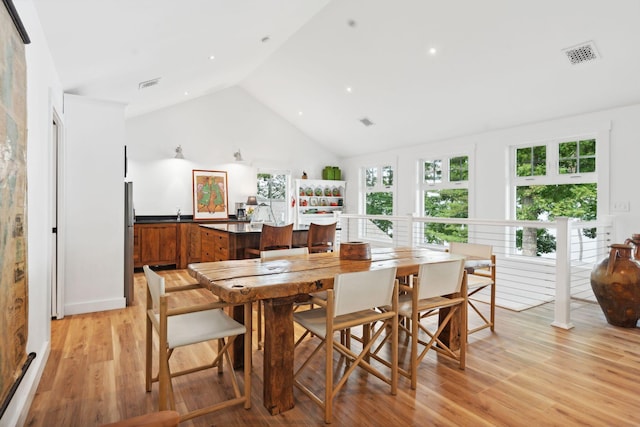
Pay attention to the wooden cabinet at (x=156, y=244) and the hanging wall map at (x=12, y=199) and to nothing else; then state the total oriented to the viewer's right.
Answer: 1

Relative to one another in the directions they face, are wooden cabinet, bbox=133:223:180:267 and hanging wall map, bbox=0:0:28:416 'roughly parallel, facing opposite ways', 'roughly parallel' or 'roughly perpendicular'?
roughly perpendicular

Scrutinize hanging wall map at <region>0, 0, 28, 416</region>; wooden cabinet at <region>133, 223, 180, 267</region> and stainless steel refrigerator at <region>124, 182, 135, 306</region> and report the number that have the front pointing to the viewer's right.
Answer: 2

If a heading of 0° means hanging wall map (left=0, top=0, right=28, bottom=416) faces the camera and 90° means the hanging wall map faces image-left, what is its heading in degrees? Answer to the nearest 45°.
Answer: approximately 270°

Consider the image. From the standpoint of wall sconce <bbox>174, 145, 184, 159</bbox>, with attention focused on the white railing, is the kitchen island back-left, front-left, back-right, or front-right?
front-right

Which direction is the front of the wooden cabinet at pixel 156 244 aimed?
toward the camera

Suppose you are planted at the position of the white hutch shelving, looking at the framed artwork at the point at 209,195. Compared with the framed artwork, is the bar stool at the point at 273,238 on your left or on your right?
left

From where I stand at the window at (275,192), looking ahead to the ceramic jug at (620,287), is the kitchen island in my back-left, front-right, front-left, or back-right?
front-right

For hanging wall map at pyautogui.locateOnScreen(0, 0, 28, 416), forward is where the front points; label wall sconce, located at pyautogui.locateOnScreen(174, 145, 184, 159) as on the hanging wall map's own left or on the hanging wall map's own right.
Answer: on the hanging wall map's own left

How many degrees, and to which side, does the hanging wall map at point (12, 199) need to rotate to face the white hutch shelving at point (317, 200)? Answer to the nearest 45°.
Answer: approximately 45° to its left
